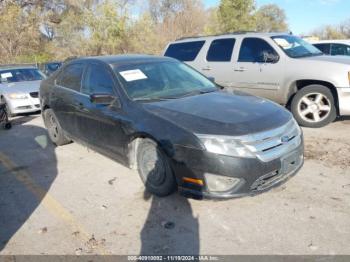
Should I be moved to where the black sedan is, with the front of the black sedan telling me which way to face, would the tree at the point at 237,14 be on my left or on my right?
on my left

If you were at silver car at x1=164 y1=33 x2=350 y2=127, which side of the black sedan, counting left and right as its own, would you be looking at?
left

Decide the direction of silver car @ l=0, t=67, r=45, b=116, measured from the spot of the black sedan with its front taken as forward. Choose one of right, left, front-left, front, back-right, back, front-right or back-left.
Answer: back

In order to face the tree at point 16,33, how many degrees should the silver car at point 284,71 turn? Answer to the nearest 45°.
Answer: approximately 180°

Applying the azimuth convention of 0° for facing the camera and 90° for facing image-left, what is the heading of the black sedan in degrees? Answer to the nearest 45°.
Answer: approximately 315°

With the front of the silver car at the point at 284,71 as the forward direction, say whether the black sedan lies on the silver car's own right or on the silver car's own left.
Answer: on the silver car's own right

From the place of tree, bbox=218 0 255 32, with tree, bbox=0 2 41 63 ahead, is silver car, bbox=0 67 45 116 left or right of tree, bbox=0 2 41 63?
left

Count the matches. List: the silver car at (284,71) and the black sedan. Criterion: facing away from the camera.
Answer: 0

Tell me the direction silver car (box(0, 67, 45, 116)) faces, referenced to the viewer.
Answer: facing the viewer and to the right of the viewer

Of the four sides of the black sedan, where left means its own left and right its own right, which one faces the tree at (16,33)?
back

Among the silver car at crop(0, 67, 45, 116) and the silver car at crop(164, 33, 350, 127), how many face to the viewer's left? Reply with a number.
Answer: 0

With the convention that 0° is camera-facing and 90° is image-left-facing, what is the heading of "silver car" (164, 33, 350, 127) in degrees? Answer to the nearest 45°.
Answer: approximately 315°
